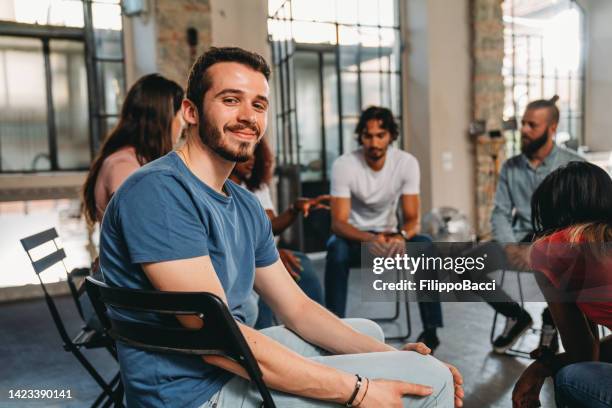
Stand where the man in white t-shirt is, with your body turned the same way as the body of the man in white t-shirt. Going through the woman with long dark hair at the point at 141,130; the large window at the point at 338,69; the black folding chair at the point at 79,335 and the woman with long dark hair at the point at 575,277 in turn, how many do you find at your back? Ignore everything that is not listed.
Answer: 1

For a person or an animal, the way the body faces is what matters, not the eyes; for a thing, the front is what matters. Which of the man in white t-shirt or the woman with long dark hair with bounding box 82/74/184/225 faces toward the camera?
the man in white t-shirt

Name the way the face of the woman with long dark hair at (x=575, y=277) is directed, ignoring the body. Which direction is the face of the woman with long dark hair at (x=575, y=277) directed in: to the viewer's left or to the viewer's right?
to the viewer's left

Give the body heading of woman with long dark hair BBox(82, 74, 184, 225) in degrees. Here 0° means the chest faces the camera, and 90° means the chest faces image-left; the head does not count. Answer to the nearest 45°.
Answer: approximately 225°

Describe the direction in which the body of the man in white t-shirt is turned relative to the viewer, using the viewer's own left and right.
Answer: facing the viewer

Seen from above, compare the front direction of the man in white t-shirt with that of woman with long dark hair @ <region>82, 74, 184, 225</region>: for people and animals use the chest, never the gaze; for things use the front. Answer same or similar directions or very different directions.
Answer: very different directions

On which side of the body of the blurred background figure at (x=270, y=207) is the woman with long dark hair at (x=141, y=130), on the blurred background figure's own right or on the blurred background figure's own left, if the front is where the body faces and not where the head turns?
on the blurred background figure's own right

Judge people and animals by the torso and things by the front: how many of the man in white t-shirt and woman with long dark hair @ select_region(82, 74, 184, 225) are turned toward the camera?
1

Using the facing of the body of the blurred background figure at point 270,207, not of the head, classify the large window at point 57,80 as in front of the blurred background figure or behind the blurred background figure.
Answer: behind

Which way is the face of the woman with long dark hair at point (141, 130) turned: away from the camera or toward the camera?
away from the camera

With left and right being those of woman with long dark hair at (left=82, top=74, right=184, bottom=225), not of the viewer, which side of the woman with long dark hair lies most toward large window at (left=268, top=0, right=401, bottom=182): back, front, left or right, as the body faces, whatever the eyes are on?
front

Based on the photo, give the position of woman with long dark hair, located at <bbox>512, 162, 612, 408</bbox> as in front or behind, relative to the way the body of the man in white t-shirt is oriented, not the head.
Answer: in front

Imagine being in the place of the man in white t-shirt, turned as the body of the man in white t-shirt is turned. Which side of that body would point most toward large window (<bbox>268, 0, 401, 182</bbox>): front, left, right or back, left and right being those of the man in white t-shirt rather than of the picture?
back
